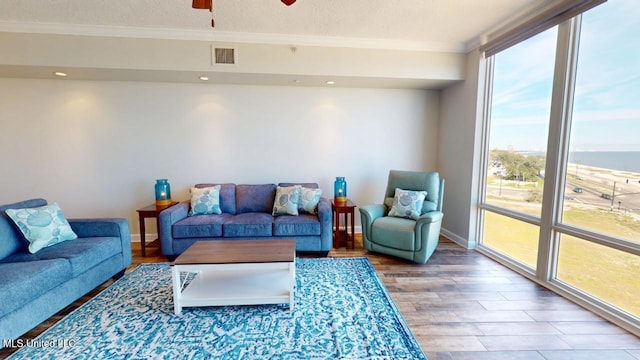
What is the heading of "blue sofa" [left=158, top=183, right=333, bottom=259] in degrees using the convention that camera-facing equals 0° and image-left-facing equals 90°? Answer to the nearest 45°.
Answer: approximately 0°

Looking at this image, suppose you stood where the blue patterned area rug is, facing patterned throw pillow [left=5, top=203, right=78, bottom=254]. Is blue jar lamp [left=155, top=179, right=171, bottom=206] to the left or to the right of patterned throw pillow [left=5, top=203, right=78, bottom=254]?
right

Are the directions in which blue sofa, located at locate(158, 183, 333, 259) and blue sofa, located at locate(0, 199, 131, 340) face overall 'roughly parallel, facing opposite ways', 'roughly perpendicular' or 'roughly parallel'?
roughly perpendicular

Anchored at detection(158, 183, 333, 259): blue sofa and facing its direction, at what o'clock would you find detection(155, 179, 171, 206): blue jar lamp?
The blue jar lamp is roughly at 4 o'clock from the blue sofa.

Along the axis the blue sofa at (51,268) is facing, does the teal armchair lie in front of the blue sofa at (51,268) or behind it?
in front

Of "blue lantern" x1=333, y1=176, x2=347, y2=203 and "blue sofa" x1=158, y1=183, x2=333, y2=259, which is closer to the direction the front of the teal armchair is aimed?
the blue sofa

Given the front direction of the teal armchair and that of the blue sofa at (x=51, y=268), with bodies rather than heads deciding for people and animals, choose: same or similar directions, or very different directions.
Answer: very different directions

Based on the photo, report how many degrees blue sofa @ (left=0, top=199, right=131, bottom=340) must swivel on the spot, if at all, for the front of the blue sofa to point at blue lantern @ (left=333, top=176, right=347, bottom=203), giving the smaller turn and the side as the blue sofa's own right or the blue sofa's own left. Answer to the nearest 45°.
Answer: approximately 45° to the blue sofa's own left

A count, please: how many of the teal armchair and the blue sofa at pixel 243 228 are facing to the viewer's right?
0

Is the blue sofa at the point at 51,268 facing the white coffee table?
yes

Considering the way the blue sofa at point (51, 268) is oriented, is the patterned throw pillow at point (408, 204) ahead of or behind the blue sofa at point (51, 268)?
ahead

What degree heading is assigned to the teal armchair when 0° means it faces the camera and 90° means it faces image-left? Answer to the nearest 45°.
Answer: approximately 45°

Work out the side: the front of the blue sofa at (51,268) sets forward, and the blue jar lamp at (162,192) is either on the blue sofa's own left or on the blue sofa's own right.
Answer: on the blue sofa's own left

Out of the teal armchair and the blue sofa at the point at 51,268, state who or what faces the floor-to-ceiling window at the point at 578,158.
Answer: the blue sofa
